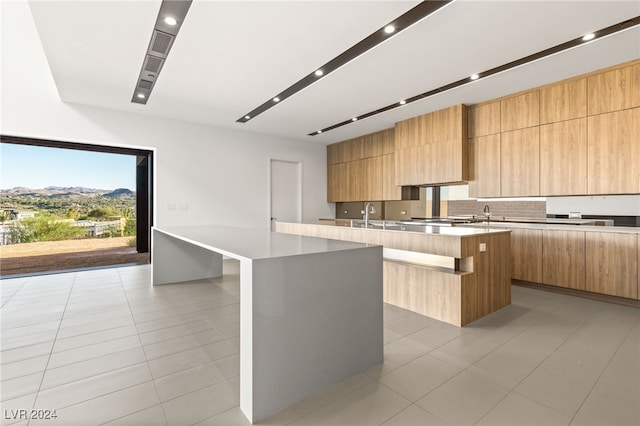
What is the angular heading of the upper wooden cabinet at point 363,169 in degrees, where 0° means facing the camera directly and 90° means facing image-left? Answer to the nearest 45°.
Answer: approximately 45°

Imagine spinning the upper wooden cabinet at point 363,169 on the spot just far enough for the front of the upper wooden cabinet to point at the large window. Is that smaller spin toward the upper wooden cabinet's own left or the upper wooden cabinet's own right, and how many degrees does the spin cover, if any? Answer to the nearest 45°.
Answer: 0° — it already faces it

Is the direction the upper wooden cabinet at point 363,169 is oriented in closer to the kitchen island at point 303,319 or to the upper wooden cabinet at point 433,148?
the kitchen island

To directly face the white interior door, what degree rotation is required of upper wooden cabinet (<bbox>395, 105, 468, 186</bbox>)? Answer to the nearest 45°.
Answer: approximately 45° to its right

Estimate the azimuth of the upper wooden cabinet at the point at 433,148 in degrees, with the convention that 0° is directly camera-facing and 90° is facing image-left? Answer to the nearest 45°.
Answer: approximately 45°

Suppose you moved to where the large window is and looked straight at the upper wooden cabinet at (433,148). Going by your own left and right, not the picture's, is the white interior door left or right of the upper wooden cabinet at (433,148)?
left

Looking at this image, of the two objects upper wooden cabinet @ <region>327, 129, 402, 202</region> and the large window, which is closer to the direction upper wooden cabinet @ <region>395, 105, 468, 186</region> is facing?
the large window
